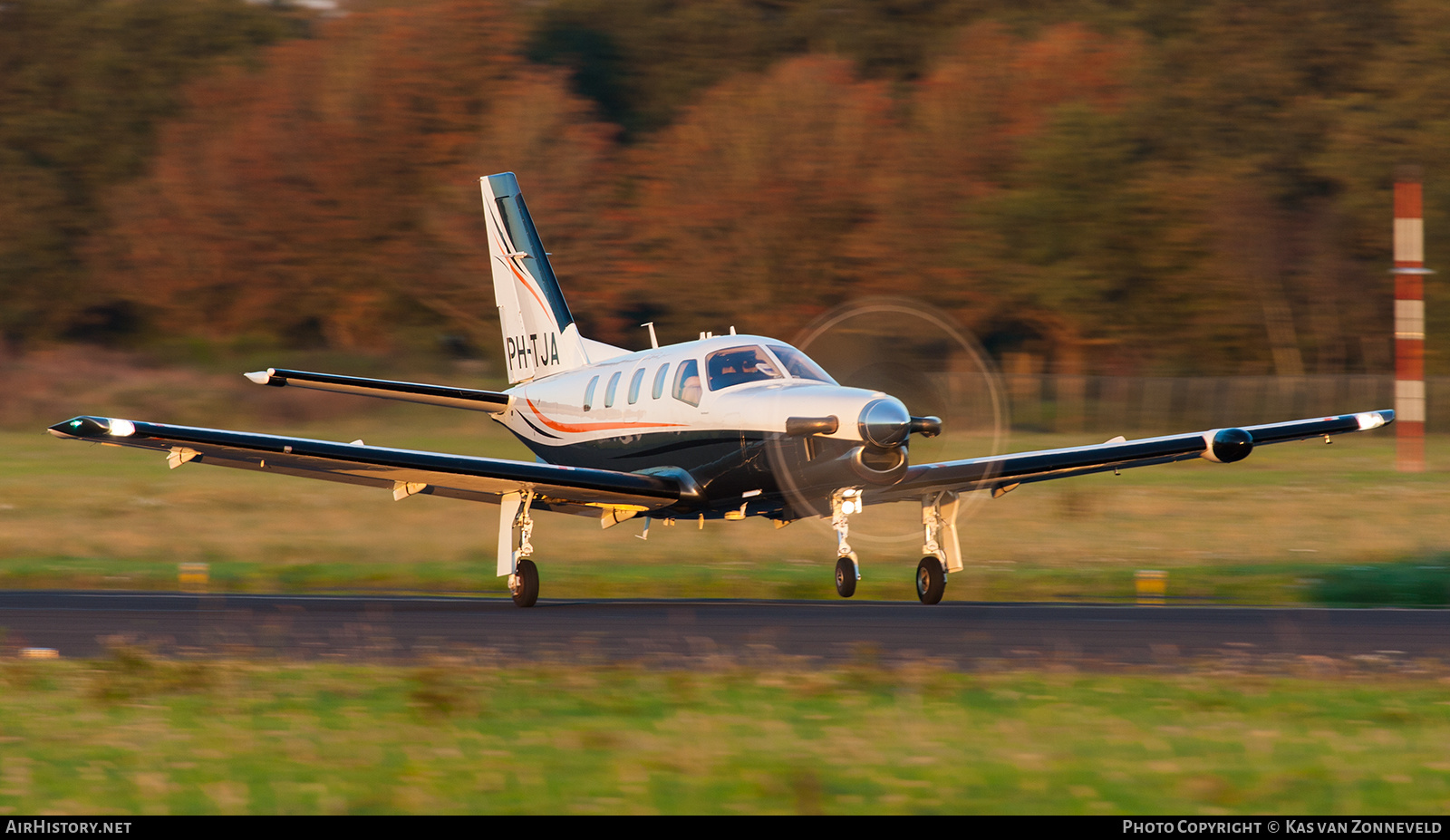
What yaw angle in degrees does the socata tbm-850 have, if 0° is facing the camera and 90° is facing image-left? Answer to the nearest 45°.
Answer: approximately 315°

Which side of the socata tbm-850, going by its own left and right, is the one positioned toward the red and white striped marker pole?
left
